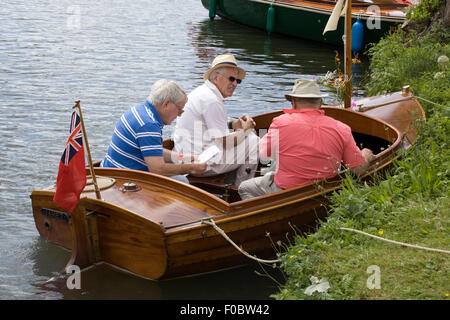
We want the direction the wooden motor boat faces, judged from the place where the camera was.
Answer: facing away from the viewer and to the right of the viewer

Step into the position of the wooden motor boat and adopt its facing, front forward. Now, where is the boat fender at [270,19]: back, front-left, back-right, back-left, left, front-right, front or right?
front-left

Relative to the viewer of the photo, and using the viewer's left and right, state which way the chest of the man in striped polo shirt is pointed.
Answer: facing to the right of the viewer

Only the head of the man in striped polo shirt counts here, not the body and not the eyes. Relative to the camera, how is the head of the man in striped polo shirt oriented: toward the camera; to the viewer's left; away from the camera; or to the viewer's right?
to the viewer's right

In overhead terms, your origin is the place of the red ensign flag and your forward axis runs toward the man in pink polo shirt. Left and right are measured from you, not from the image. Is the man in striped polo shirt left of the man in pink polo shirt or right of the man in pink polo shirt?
left

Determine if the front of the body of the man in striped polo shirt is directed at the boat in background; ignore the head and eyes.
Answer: no

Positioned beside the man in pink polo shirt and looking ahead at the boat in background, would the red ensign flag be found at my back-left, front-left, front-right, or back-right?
back-left

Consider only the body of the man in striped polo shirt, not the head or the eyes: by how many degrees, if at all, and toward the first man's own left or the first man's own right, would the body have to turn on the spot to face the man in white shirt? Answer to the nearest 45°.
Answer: approximately 45° to the first man's own left

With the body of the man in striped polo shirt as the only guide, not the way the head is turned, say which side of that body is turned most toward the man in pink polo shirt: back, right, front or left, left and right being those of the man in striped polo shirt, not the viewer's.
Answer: front

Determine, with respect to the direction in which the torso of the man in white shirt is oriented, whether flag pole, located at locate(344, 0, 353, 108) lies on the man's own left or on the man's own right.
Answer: on the man's own left

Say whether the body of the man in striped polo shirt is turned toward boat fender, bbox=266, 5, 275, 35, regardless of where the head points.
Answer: no

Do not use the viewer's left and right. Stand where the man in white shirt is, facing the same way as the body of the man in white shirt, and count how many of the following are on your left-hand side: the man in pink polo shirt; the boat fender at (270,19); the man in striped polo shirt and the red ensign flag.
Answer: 1

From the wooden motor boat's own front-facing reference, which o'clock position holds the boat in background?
The boat in background is roughly at 11 o'clock from the wooden motor boat.

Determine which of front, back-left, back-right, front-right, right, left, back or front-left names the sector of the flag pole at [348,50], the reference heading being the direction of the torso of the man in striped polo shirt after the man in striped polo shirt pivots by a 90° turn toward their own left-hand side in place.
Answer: front-right
